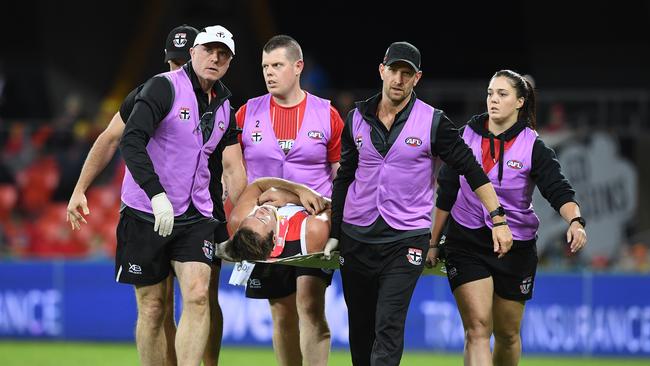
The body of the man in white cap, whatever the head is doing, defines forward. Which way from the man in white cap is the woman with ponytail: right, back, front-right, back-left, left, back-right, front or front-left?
front-left

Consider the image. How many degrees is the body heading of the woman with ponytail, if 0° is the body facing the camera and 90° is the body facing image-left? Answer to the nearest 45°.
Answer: approximately 45°

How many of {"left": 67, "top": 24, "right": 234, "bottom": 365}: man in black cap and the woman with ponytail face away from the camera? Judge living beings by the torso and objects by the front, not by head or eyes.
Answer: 0

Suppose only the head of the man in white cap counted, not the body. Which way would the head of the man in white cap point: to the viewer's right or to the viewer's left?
to the viewer's right
